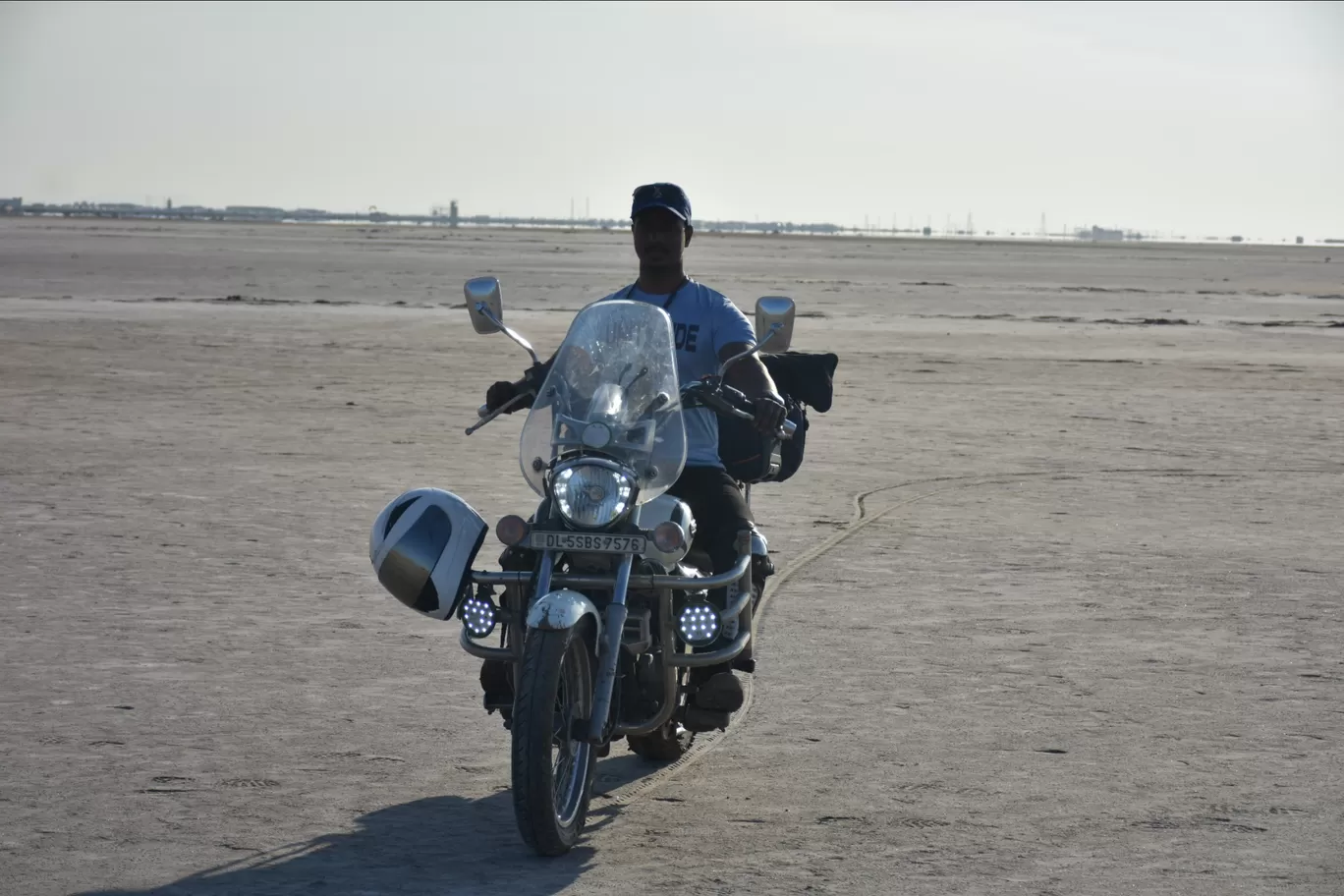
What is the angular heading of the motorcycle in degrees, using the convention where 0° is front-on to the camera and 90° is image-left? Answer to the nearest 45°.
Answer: approximately 0°
